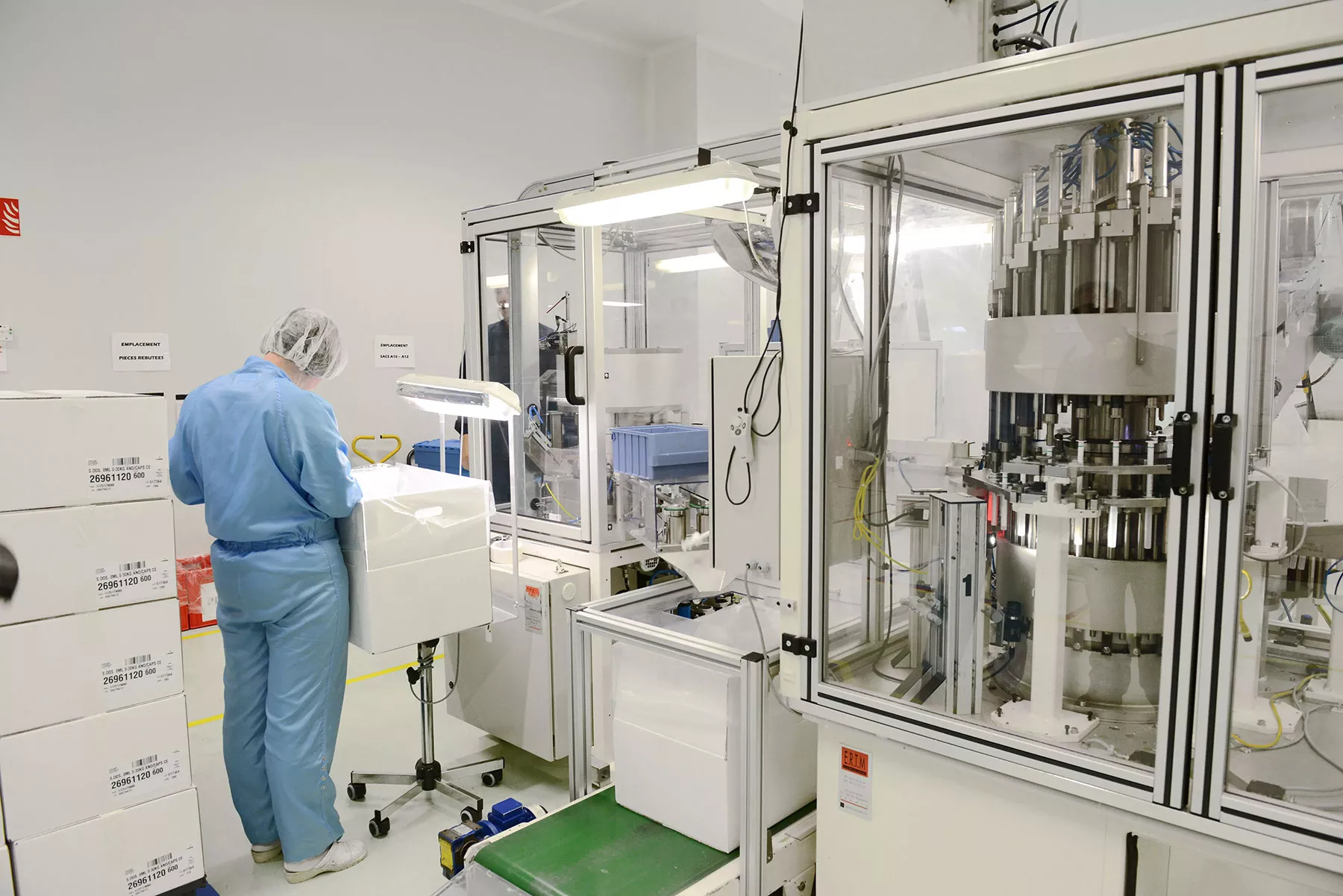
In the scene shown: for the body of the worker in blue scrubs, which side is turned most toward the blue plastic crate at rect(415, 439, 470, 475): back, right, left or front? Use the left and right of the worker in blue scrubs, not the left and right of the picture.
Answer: front

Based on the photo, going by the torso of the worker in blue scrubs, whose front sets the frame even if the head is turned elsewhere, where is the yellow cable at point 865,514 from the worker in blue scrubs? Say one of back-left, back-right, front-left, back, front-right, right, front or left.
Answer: right

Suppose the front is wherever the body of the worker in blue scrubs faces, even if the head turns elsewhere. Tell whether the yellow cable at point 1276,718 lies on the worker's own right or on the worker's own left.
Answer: on the worker's own right

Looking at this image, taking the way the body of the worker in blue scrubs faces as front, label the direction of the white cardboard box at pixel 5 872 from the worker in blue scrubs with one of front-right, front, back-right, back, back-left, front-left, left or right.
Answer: back

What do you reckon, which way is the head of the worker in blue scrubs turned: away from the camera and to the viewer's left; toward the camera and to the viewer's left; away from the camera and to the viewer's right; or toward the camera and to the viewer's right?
away from the camera and to the viewer's right

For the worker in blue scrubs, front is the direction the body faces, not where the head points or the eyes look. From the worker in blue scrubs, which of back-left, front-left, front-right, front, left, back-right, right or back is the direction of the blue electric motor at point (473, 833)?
right

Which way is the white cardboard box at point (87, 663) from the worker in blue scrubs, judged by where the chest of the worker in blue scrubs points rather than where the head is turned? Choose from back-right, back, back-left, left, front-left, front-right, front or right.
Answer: back

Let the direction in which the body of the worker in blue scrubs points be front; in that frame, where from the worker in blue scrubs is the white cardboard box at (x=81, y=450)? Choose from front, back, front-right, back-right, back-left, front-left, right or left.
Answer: back

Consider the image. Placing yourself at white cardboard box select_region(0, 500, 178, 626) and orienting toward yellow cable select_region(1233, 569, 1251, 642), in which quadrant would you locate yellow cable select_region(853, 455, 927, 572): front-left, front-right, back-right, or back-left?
front-left

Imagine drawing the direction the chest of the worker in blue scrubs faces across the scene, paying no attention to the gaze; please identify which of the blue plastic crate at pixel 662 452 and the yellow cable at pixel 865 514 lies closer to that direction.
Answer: the blue plastic crate

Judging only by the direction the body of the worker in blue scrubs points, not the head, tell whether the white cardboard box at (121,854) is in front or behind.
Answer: behind

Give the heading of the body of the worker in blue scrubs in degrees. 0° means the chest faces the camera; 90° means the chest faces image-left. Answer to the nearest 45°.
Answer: approximately 225°
